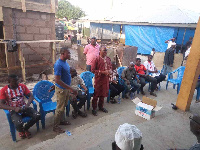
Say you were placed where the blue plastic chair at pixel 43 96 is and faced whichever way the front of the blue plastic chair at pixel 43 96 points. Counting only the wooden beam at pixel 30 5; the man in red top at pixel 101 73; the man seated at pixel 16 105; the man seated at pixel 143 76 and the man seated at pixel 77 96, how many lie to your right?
1

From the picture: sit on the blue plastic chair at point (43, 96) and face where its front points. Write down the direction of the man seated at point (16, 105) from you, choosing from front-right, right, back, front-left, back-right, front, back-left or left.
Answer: right

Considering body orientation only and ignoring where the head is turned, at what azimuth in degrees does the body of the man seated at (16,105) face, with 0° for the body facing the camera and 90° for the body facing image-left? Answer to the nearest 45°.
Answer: approximately 315°

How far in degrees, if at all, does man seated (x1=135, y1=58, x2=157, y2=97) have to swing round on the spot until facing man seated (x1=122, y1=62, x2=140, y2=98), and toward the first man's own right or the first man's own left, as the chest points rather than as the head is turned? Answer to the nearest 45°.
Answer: approximately 90° to the first man's own right

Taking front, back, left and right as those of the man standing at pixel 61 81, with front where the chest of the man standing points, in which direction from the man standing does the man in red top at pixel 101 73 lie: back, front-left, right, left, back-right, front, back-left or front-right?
front-left

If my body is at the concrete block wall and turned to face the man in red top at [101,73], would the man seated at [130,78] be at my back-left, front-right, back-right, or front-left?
front-left

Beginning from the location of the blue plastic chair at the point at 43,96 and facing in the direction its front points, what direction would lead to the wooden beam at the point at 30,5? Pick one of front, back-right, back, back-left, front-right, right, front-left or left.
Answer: back-left

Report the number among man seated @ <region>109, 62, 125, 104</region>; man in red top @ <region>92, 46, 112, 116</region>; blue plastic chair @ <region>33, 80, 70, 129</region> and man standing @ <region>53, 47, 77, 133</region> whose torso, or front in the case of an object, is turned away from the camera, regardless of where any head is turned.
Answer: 0

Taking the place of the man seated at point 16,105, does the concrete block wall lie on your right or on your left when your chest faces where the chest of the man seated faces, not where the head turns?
on your left

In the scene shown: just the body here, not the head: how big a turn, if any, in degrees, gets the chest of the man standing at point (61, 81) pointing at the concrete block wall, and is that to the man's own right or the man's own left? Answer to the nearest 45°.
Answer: approximately 90° to the man's own left

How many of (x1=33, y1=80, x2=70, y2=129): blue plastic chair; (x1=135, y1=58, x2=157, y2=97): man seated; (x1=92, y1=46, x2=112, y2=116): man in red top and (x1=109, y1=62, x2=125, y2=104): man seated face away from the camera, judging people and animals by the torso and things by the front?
0

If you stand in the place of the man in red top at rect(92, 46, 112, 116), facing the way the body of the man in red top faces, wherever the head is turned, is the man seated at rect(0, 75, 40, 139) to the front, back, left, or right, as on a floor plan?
right

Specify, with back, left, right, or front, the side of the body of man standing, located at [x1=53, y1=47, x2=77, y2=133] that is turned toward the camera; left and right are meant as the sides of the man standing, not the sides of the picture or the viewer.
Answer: right
